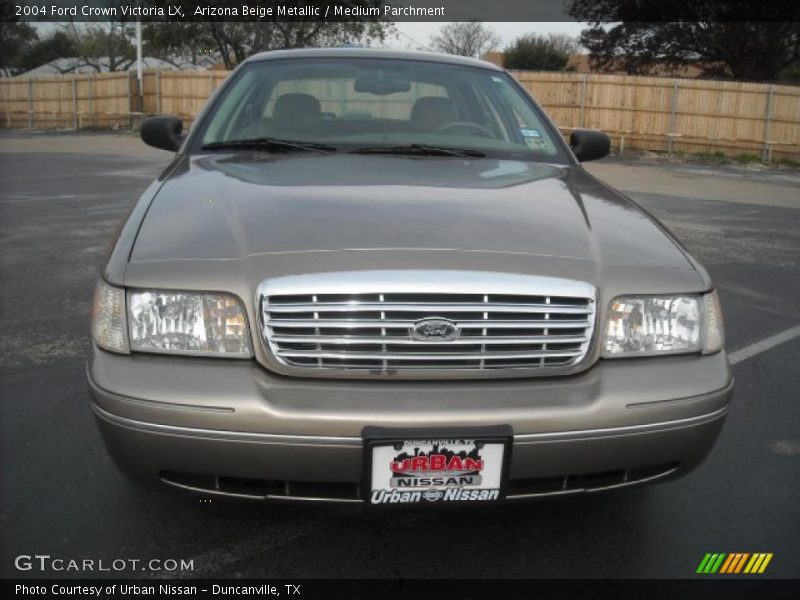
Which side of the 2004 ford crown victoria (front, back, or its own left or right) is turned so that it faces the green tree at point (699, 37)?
back

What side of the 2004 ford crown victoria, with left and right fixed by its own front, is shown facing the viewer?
front

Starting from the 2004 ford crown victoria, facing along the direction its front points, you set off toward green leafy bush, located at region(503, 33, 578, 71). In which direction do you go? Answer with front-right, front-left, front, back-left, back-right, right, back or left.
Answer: back

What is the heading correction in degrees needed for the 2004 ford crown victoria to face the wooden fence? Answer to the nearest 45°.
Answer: approximately 180°
